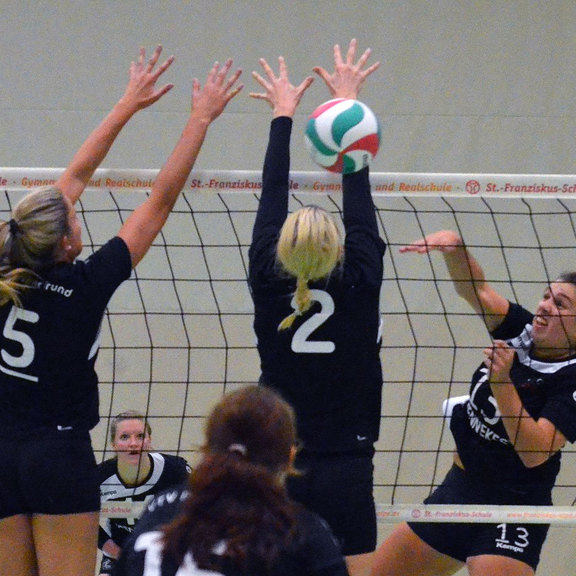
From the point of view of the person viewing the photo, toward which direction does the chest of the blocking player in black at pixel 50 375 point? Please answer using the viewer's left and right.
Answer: facing away from the viewer and to the right of the viewer

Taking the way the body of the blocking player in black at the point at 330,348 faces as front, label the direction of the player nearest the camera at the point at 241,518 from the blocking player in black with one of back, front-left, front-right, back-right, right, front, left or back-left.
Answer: back

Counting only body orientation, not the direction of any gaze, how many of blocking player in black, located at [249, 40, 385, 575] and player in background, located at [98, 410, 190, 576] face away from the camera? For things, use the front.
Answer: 1

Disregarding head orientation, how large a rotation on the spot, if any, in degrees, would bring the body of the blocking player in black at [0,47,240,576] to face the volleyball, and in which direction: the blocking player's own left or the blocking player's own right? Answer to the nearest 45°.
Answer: approximately 45° to the blocking player's own right

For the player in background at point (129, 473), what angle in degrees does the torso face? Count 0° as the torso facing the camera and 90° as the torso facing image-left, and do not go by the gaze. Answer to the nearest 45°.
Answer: approximately 0°

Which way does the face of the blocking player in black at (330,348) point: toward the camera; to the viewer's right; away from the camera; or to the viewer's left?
away from the camera

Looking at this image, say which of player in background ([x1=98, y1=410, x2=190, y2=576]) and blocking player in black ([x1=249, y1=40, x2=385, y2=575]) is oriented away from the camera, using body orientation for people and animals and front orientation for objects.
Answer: the blocking player in black

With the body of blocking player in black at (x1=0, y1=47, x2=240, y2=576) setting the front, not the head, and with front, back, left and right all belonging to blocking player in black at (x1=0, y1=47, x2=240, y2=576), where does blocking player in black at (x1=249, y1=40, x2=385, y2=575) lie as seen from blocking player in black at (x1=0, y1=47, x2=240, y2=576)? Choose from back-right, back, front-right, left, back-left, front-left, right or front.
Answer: front-right

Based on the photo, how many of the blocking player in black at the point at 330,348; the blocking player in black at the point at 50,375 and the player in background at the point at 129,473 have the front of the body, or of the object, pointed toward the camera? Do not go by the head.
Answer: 1

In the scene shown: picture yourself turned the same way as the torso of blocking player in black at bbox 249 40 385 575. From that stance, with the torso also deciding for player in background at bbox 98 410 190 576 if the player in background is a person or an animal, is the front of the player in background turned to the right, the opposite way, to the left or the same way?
the opposite way

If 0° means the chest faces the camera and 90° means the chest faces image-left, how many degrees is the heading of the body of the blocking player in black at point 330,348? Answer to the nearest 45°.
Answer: approximately 180°

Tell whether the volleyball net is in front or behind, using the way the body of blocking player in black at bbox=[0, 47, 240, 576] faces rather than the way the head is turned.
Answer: in front
